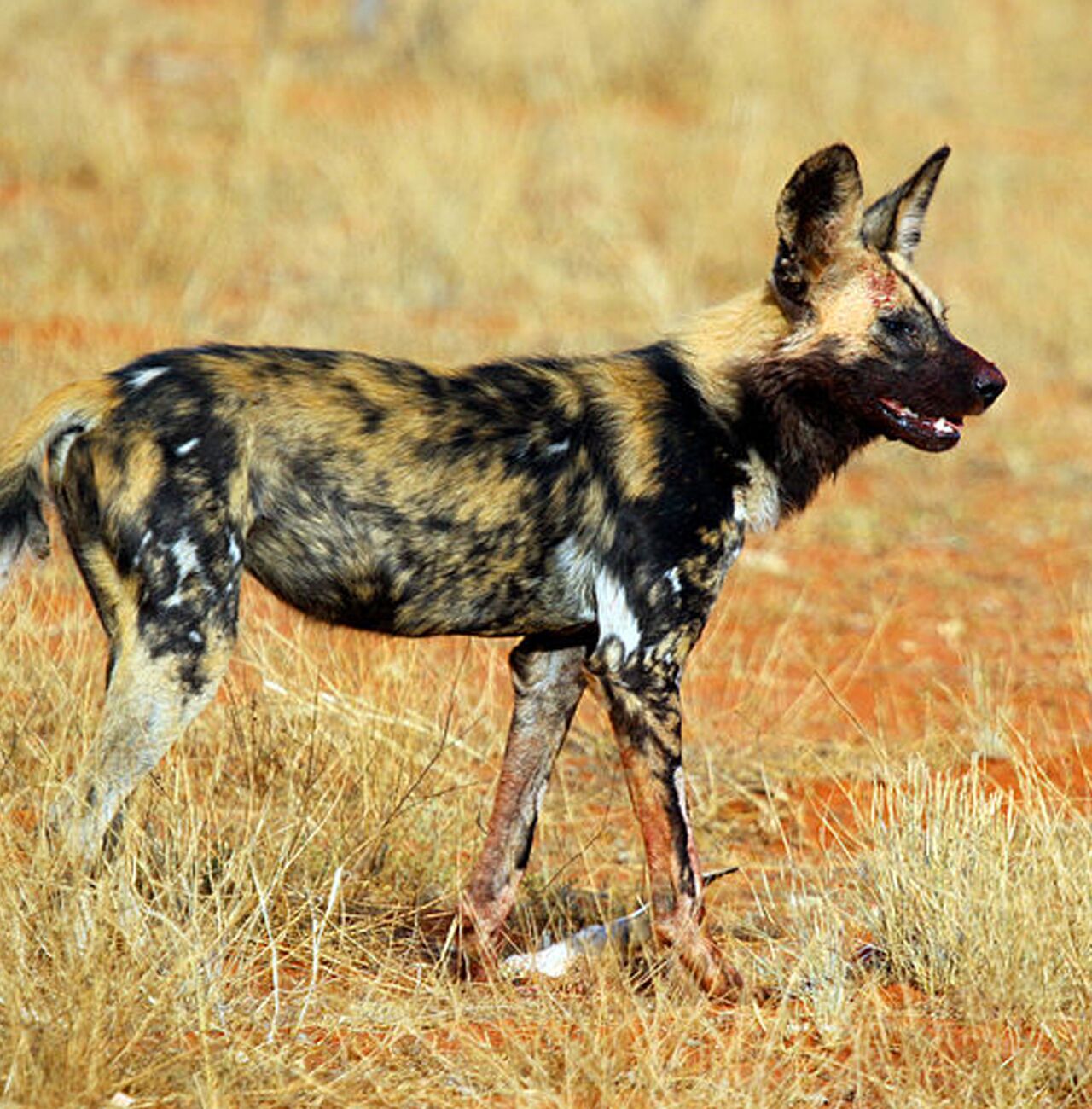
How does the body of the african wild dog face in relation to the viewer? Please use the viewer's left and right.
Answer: facing to the right of the viewer
